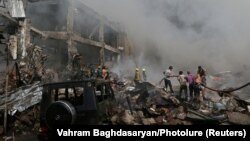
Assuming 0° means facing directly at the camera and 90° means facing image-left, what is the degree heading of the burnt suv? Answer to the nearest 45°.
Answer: approximately 225°
